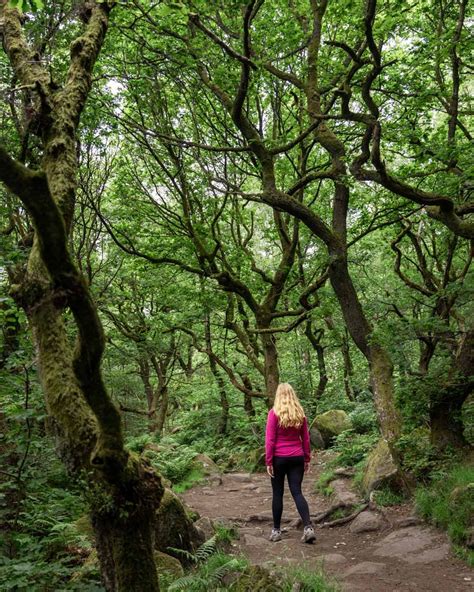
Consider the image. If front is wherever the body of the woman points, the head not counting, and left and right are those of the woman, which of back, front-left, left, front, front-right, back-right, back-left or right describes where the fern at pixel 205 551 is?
back-left

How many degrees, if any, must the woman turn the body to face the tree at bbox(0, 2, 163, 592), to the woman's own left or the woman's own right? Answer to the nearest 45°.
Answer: approximately 180°

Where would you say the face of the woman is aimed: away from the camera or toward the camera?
away from the camera

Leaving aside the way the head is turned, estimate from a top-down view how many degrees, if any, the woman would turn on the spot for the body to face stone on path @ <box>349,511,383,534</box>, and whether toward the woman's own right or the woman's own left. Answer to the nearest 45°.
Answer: approximately 45° to the woman's own right

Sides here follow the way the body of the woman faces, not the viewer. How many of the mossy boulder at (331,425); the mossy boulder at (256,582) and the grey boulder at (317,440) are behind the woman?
1

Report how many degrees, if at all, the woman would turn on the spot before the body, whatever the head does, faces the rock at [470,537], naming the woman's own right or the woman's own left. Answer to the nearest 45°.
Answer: approximately 135° to the woman's own right

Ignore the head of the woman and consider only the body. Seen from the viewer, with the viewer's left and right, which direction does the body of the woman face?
facing away from the viewer

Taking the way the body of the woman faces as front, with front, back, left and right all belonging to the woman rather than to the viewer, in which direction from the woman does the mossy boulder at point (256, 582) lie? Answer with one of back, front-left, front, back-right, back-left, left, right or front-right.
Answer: back

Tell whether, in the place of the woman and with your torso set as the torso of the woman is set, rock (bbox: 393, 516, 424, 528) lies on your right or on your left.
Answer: on your right

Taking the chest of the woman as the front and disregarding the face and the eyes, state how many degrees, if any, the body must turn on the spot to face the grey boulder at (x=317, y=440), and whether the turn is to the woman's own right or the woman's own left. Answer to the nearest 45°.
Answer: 0° — they already face it

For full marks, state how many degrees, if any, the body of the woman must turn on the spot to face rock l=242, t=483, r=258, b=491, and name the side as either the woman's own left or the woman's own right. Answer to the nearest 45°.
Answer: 0° — they already face it
